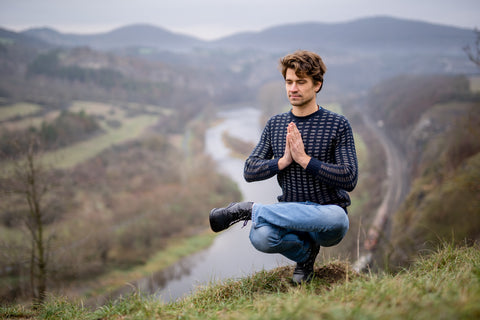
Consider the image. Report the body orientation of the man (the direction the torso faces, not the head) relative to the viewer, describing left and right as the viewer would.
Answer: facing the viewer and to the left of the viewer

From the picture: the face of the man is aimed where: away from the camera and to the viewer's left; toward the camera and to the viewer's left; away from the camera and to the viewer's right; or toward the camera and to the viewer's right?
toward the camera and to the viewer's left
